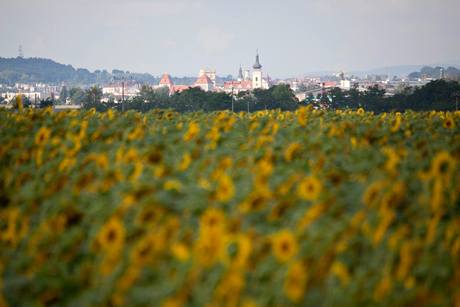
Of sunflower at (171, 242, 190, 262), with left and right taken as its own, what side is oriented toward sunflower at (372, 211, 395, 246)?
left

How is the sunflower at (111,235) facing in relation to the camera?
toward the camera

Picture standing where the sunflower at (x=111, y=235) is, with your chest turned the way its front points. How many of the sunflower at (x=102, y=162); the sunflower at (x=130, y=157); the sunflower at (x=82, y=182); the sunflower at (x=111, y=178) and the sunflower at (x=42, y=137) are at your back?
5

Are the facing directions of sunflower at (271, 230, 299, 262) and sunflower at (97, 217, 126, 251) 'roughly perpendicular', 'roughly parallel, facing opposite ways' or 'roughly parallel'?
roughly parallel

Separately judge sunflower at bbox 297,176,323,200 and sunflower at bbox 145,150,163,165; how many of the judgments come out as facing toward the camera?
2

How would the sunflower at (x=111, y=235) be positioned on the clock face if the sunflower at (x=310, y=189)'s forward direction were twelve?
the sunflower at (x=111, y=235) is roughly at 2 o'clock from the sunflower at (x=310, y=189).

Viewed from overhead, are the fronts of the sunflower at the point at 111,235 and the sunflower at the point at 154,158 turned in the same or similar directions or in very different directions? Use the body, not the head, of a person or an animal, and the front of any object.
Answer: same or similar directions

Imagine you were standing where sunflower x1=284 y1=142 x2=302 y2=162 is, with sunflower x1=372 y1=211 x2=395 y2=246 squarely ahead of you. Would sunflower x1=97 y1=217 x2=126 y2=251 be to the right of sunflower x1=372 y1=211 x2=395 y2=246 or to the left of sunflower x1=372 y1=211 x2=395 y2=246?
right

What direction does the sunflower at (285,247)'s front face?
toward the camera
